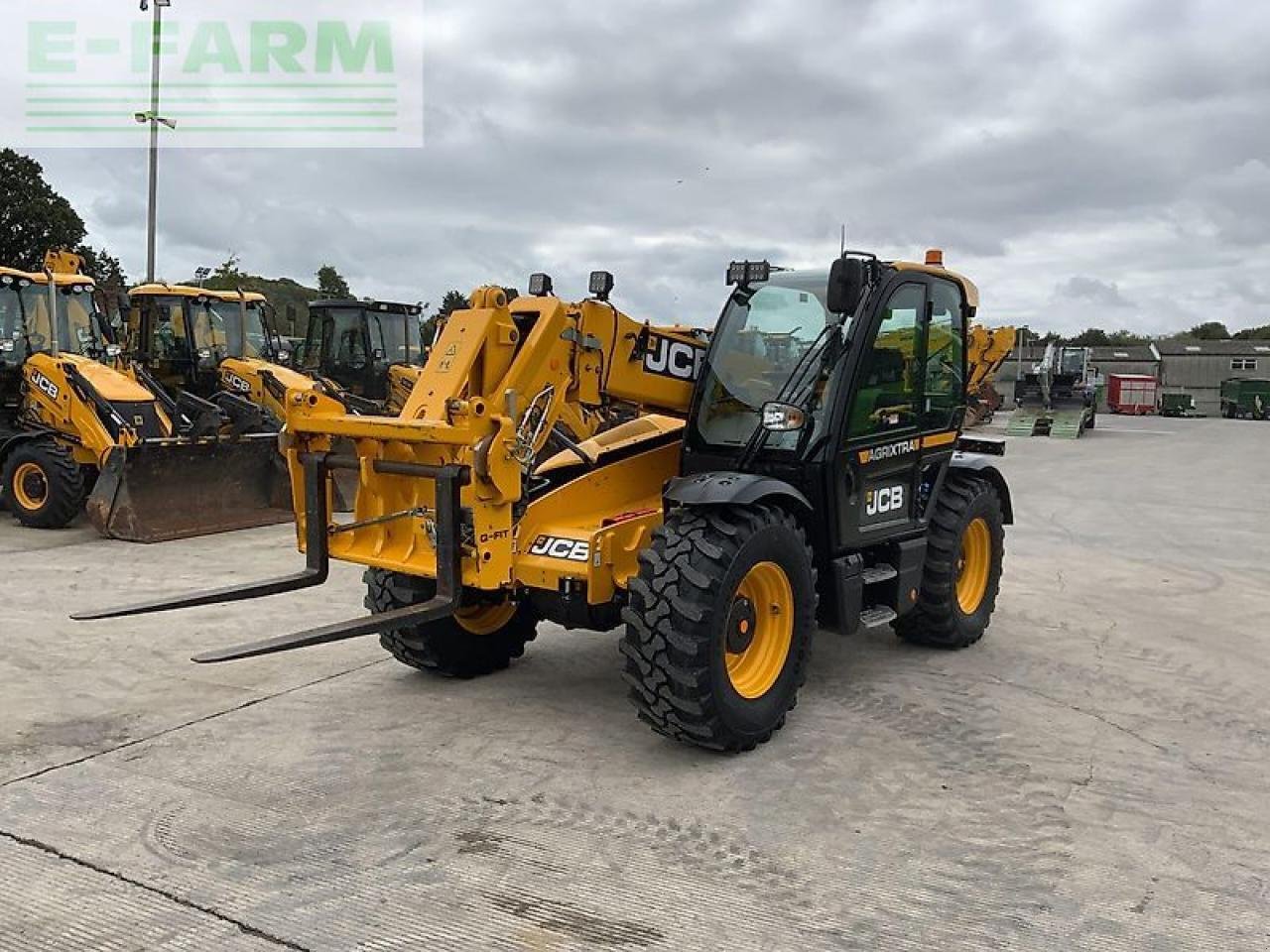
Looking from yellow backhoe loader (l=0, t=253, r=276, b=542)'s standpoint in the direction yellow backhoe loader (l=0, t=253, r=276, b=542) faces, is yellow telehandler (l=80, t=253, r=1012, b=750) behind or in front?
in front

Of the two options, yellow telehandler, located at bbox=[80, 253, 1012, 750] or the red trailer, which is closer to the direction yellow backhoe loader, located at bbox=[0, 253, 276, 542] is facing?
the yellow telehandler

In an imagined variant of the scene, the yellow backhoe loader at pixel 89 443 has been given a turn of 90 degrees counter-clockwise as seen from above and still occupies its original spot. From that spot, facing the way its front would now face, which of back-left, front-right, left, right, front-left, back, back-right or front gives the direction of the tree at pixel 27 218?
front-left

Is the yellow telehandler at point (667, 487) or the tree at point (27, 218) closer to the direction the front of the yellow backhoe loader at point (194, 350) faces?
the yellow telehandler

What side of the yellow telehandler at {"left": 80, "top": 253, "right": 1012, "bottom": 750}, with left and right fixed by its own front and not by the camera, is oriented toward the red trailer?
back

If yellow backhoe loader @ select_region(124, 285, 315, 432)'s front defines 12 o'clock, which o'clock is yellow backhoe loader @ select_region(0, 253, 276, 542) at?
yellow backhoe loader @ select_region(0, 253, 276, 542) is roughly at 2 o'clock from yellow backhoe loader @ select_region(124, 285, 315, 432).

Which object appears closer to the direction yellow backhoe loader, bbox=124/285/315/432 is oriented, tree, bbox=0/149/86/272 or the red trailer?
the red trailer

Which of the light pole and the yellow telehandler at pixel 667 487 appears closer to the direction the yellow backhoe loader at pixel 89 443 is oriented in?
the yellow telehandler

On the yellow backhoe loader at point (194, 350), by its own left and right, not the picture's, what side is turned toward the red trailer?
left

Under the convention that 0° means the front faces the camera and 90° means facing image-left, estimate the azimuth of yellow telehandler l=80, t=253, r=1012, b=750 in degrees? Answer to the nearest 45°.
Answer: approximately 45°

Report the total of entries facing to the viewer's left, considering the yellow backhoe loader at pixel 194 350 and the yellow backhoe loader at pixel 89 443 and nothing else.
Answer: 0

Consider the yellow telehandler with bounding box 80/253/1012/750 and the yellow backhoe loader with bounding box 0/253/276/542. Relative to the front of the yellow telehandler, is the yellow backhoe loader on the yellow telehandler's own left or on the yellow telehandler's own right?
on the yellow telehandler's own right

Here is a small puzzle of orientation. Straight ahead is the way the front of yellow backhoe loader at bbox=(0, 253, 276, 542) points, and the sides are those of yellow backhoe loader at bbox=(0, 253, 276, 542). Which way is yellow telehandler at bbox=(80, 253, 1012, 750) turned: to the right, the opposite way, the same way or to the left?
to the right

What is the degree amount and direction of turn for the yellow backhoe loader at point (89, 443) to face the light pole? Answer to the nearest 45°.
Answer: approximately 135° to its left

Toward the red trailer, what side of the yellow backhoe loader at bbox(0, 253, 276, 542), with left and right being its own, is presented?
left
